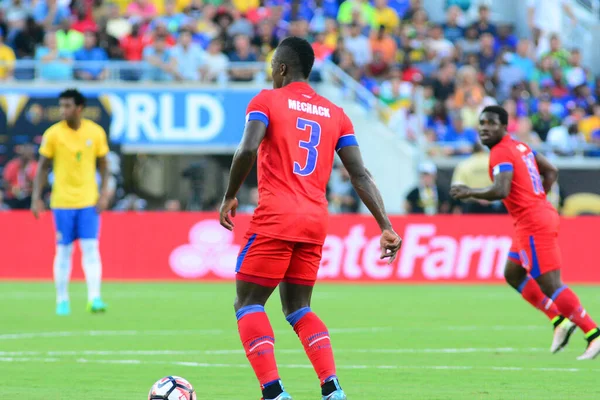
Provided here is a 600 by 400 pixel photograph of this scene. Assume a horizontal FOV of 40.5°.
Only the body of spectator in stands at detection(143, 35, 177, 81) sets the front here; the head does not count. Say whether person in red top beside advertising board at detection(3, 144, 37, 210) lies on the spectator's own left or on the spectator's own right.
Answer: on the spectator's own right

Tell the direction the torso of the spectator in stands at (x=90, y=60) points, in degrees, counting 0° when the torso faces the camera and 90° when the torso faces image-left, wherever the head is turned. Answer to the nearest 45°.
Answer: approximately 0°

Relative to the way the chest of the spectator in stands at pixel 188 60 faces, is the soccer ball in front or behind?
in front

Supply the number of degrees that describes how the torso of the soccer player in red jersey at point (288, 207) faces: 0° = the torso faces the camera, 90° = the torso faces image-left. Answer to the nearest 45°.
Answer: approximately 135°

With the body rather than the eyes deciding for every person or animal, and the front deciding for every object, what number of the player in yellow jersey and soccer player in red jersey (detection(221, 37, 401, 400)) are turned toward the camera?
1

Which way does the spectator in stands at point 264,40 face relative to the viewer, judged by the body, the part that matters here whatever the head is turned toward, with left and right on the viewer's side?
facing the viewer

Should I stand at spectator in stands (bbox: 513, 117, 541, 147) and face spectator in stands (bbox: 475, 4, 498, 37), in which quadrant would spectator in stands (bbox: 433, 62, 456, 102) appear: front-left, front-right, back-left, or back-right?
front-left

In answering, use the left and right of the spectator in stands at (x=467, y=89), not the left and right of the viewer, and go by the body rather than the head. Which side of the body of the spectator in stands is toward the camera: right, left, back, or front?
front

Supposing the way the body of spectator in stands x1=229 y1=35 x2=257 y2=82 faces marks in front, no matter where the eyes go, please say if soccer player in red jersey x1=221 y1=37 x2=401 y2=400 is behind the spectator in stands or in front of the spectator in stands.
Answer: in front

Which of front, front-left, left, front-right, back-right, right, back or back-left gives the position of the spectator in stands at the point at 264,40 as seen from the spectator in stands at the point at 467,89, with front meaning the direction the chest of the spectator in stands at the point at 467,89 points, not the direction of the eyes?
right

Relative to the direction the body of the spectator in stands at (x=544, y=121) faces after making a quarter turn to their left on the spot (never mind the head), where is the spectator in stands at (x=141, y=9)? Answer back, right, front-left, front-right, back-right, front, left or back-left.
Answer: back

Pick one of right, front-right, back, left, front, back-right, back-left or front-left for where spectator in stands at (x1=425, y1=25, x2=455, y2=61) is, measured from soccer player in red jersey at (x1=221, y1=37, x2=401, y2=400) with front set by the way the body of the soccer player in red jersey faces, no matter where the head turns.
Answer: front-right

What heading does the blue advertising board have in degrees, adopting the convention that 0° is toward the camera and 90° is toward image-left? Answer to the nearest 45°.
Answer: approximately 0°

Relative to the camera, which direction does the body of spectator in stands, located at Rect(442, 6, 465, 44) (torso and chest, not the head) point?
toward the camera

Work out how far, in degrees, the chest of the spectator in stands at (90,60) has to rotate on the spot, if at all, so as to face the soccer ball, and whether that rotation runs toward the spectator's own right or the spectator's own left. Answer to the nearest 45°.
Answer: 0° — they already face it
